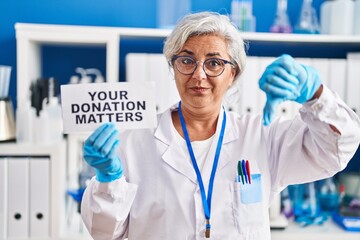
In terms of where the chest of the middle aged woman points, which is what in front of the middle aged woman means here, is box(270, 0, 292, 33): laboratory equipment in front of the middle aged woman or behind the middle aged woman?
behind

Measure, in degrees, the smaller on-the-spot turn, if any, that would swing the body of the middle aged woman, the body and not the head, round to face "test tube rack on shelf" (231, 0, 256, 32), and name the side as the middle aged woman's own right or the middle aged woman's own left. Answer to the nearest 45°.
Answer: approximately 180°

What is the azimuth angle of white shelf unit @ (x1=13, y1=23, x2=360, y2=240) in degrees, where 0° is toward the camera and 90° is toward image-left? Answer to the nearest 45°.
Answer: approximately 0°

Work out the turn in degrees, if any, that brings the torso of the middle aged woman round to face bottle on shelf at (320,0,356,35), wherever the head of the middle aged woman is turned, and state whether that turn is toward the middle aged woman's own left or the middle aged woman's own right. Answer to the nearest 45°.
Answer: approximately 135° to the middle aged woman's own left

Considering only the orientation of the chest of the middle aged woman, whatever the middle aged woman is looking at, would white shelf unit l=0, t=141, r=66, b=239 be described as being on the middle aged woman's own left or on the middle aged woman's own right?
on the middle aged woman's own right

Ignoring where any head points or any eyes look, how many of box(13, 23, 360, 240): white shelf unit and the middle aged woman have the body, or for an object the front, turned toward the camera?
2

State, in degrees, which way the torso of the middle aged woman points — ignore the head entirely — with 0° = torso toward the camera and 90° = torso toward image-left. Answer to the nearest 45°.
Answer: approximately 0°
